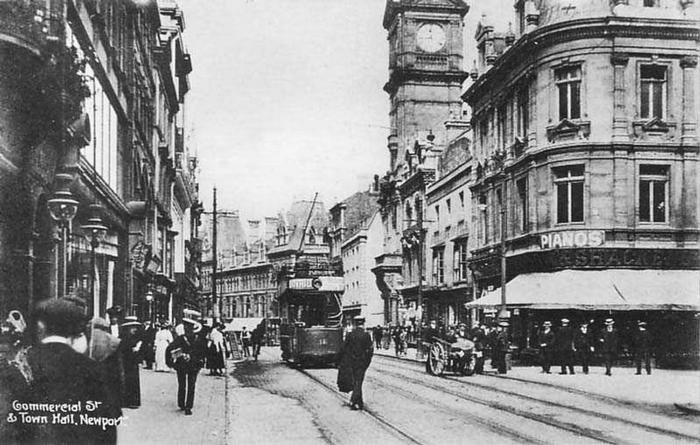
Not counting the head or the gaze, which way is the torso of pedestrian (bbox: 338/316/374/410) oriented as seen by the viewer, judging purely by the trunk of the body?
away from the camera

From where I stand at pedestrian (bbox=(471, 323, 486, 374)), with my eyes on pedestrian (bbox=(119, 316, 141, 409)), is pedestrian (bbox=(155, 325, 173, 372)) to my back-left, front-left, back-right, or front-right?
front-right

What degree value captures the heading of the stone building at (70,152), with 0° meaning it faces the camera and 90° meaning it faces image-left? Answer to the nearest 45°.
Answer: approximately 270°

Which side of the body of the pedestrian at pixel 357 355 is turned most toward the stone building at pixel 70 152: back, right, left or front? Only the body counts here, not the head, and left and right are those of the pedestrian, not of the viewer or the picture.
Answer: left

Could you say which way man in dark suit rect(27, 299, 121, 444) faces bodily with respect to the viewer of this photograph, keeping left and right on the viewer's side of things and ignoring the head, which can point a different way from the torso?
facing away from the viewer and to the right of the viewer
